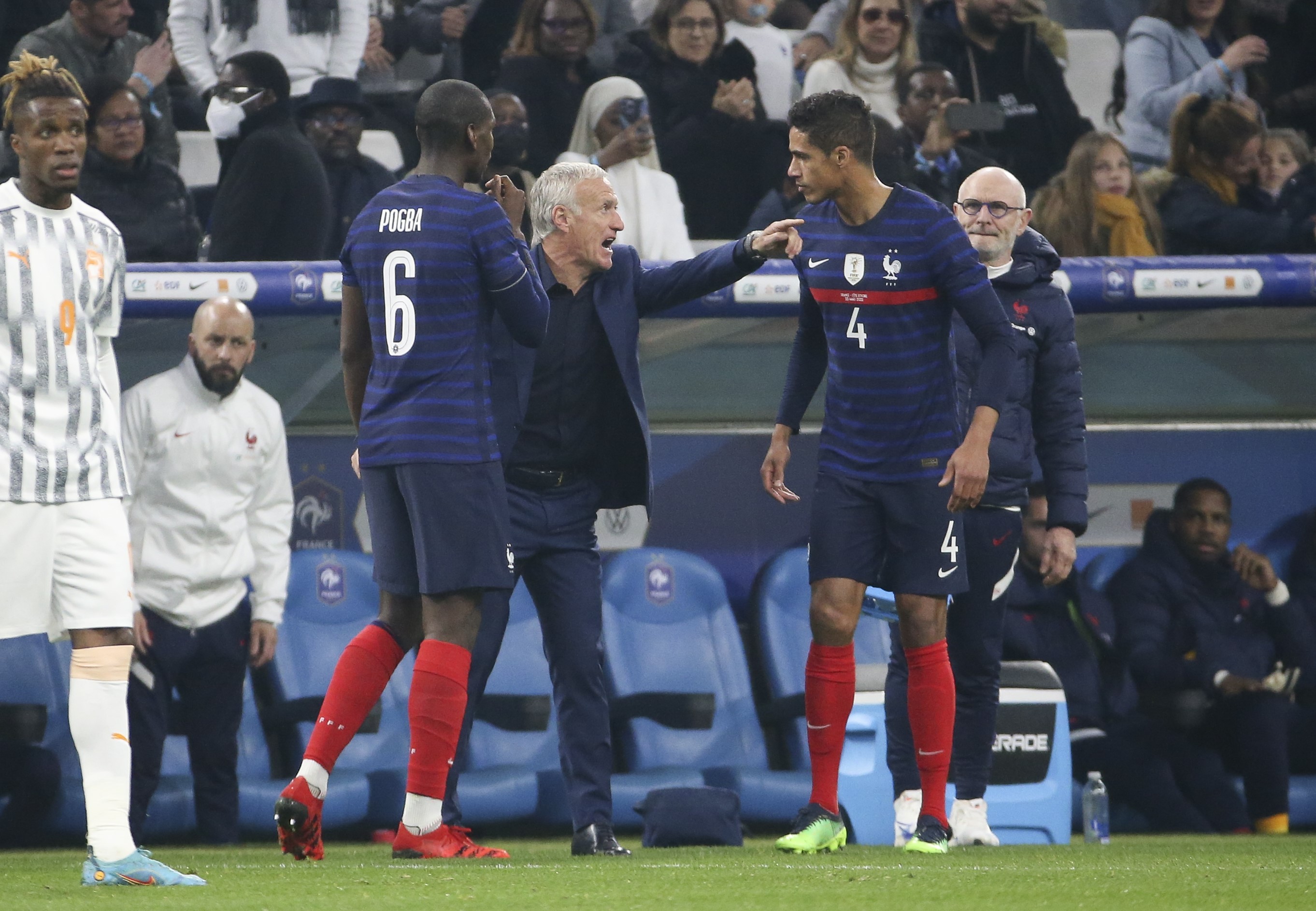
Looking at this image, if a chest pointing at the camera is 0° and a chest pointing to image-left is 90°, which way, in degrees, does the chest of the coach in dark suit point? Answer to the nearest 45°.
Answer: approximately 315°

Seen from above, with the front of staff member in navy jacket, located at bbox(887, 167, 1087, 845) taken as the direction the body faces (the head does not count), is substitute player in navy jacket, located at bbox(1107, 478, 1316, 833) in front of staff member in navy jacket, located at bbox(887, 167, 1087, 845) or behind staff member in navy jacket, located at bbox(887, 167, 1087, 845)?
behind

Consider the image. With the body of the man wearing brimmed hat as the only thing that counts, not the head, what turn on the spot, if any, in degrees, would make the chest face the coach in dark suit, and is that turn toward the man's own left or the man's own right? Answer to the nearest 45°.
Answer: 0° — they already face them

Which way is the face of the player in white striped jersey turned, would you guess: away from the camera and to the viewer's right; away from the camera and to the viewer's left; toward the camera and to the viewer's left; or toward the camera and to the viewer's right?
toward the camera and to the viewer's right

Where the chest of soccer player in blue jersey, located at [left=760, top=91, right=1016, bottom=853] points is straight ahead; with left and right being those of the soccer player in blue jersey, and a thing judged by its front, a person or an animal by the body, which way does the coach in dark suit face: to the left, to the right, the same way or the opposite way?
to the left

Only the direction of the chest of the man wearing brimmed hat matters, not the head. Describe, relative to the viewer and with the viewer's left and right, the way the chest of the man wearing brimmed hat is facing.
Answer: facing the viewer

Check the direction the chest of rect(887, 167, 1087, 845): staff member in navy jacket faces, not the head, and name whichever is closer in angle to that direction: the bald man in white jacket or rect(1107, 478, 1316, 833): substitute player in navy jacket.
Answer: the bald man in white jacket

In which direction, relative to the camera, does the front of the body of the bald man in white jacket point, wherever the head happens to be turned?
toward the camera

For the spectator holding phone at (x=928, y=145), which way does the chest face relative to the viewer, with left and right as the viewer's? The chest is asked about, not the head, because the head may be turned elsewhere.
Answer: facing the viewer and to the right of the viewer

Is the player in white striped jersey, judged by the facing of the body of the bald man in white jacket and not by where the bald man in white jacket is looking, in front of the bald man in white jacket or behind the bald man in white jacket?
in front

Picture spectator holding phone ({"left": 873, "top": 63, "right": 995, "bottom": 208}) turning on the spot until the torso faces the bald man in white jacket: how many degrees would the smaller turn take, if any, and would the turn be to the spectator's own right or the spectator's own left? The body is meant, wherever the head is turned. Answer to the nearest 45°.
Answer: approximately 90° to the spectator's own right

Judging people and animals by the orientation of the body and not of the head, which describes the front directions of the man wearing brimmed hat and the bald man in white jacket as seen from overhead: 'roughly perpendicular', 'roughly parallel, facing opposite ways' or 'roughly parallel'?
roughly parallel

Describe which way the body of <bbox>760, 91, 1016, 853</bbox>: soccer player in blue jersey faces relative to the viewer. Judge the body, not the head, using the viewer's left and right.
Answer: facing the viewer and to the left of the viewer

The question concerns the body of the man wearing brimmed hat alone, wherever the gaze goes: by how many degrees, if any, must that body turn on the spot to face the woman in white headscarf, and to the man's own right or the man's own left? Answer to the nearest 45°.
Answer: approximately 90° to the man's own left
